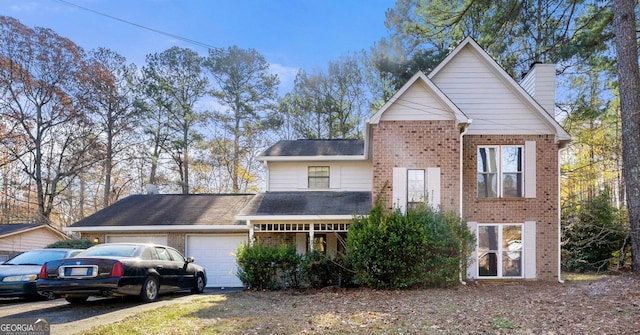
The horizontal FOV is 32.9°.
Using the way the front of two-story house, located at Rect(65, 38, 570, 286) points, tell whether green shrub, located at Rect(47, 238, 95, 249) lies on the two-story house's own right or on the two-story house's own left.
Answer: on the two-story house's own right

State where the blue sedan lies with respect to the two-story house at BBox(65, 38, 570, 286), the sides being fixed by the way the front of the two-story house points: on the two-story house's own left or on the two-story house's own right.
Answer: on the two-story house's own right

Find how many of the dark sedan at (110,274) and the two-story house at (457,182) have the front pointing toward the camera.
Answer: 1

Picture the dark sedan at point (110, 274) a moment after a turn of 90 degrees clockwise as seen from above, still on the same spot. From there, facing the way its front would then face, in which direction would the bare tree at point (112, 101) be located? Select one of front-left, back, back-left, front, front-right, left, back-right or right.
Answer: back-left

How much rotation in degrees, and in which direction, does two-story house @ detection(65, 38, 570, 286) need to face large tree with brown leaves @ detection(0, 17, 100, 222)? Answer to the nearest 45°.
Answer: approximately 135° to its right

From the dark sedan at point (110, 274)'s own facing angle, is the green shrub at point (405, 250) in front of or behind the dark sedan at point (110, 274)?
in front

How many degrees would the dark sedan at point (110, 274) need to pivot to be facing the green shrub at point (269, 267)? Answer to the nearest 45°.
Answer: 0° — it already faces it

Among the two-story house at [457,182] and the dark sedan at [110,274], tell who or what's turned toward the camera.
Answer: the two-story house

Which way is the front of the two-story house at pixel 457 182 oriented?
toward the camera

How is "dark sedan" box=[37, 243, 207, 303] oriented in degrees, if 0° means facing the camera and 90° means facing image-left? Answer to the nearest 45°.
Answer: approximately 225°

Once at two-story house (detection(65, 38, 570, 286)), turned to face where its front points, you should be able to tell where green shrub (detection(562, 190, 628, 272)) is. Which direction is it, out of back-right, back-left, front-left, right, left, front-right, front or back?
back-left

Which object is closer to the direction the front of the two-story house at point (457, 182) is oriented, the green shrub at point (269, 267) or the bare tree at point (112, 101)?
the green shrub

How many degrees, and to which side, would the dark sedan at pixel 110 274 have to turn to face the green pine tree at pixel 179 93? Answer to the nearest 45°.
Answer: approximately 45° to its left
